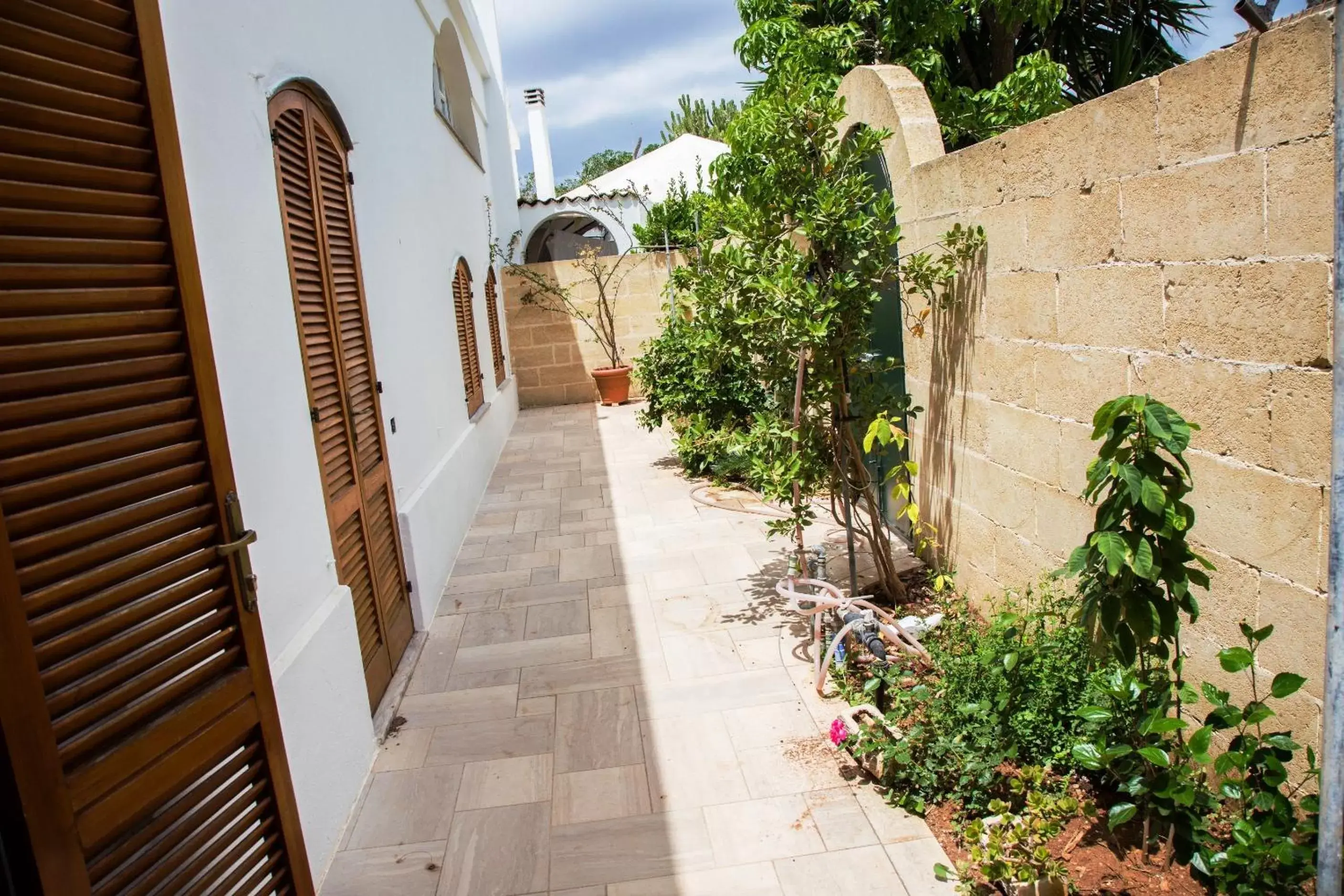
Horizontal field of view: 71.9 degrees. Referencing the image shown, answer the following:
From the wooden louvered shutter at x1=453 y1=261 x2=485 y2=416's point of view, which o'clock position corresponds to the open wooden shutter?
The open wooden shutter is roughly at 3 o'clock from the wooden louvered shutter.

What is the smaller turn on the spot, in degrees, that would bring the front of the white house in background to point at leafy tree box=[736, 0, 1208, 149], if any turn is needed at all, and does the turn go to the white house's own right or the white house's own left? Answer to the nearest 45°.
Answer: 0° — it already faces it

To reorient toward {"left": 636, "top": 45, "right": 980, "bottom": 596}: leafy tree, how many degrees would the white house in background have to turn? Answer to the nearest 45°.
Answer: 0° — it already faces it

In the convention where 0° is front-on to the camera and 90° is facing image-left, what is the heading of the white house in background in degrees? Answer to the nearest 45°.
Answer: approximately 0°

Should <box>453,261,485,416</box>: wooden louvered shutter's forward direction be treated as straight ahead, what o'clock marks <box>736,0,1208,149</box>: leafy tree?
The leafy tree is roughly at 12 o'clock from the wooden louvered shutter.

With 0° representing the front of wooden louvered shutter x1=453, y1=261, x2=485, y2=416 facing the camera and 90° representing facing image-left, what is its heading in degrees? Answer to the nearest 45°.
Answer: approximately 270°

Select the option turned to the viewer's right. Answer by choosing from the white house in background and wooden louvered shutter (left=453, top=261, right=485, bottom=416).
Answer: the wooden louvered shutter

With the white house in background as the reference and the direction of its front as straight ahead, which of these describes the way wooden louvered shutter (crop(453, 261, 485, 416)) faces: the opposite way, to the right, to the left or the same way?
to the left

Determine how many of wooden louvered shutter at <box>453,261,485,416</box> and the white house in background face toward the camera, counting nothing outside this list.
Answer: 1

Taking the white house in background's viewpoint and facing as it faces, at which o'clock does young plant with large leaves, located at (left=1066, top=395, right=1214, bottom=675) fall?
The young plant with large leaves is roughly at 12 o'clock from the white house in background.

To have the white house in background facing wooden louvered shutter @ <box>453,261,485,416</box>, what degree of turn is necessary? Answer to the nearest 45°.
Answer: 0° — it already faces it
